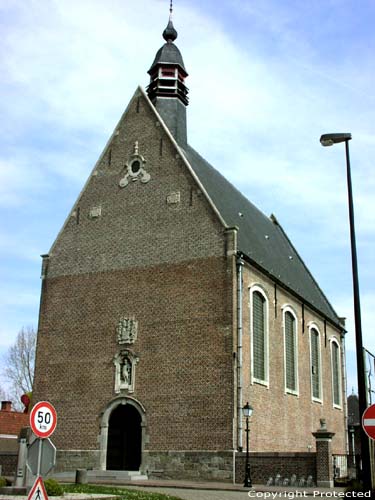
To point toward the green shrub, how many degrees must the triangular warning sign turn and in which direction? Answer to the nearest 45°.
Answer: approximately 180°

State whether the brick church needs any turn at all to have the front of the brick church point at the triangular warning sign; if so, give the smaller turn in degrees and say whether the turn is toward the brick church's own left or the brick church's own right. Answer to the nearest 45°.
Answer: approximately 45° to the brick church's own left

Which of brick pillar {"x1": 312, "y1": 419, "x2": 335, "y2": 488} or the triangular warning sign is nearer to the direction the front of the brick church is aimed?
the triangular warning sign

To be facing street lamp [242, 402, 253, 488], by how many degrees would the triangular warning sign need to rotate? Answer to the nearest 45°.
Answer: approximately 135° to its left

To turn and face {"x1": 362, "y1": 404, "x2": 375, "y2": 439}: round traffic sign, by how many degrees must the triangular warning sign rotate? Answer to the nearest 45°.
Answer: approximately 90° to its left

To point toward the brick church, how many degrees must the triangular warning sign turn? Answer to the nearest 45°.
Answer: approximately 180°

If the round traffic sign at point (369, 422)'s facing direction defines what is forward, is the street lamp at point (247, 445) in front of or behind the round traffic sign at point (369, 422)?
behind

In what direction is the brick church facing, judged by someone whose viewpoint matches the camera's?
facing the viewer and to the left of the viewer

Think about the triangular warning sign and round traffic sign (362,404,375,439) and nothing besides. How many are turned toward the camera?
2

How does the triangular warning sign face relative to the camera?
toward the camera

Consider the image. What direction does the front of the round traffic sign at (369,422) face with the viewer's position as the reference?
facing the viewer
